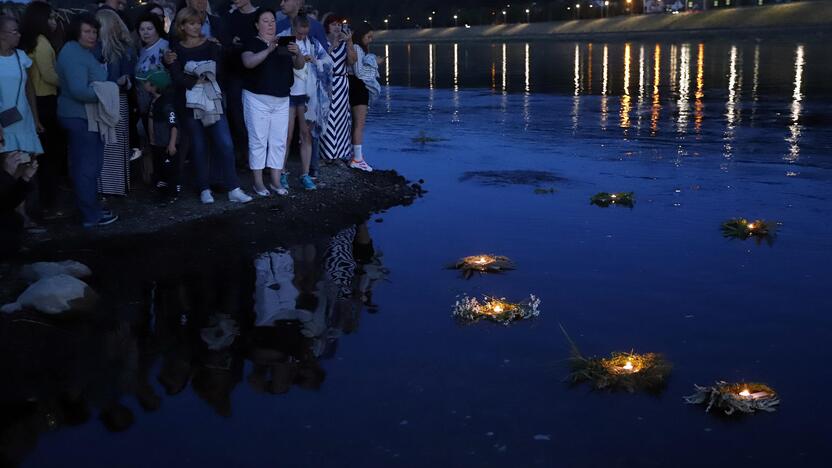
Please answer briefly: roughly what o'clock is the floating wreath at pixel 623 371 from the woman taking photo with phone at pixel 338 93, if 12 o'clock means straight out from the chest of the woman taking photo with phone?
The floating wreath is roughly at 1 o'clock from the woman taking photo with phone.

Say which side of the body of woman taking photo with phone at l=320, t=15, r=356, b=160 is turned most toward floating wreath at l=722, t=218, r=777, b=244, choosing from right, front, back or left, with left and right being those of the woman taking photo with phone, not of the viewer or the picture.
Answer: front

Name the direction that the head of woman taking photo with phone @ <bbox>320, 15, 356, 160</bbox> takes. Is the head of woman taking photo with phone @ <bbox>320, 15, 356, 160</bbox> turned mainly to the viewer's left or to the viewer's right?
to the viewer's right

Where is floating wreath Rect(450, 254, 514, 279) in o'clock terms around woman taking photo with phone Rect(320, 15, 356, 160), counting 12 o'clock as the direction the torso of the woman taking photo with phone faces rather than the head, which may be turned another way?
The floating wreath is roughly at 1 o'clock from the woman taking photo with phone.

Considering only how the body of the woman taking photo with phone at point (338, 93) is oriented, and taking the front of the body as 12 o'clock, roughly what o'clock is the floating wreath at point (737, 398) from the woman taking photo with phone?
The floating wreath is roughly at 1 o'clock from the woman taking photo with phone.

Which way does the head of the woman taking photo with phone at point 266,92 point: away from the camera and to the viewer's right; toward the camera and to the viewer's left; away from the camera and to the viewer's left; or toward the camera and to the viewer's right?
toward the camera and to the viewer's right
